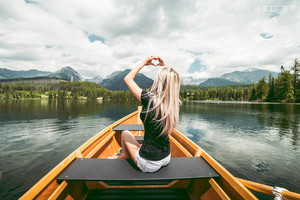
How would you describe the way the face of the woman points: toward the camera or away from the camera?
away from the camera

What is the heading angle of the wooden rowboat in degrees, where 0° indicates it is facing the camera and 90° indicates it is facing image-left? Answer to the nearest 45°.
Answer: approximately 180°

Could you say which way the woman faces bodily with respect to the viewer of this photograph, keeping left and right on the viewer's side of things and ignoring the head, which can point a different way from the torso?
facing away from the viewer and to the left of the viewer
